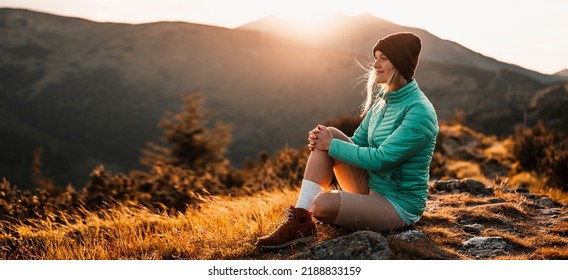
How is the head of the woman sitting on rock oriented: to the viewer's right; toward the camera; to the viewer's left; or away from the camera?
to the viewer's left

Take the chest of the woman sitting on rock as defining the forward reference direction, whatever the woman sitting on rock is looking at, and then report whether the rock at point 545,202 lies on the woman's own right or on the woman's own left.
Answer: on the woman's own right

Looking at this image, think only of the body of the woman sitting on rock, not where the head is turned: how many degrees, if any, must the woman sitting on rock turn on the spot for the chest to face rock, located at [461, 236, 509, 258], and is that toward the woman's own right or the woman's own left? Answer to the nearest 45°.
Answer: approximately 180°

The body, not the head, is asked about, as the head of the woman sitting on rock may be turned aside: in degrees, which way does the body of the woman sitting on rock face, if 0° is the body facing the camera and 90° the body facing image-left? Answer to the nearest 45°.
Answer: approximately 90°

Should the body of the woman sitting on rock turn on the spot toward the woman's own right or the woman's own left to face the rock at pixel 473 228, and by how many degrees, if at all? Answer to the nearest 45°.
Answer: approximately 135° to the woman's own right
